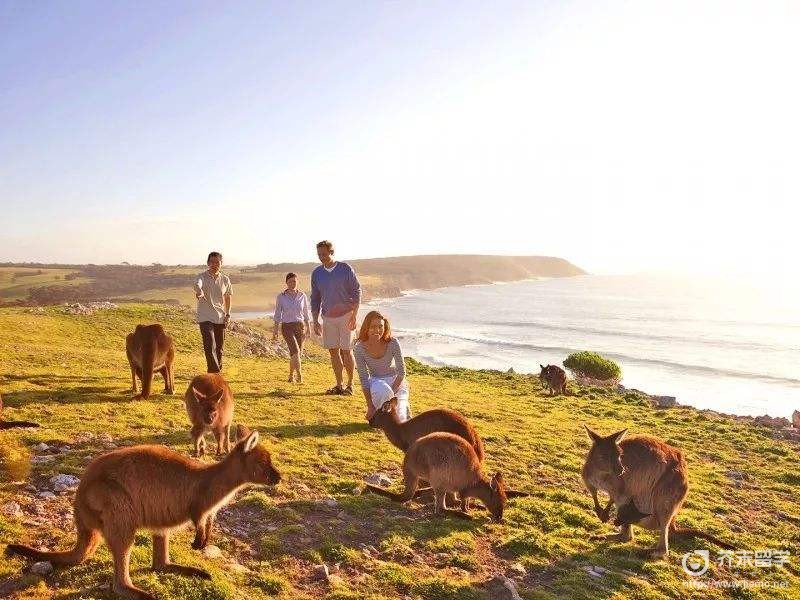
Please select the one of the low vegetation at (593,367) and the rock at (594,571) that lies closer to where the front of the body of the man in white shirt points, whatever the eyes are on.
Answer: the rock

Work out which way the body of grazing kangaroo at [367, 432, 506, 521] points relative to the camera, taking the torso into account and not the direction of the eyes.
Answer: to the viewer's right

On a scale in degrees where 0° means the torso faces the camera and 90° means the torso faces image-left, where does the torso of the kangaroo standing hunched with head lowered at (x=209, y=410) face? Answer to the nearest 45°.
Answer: approximately 0°

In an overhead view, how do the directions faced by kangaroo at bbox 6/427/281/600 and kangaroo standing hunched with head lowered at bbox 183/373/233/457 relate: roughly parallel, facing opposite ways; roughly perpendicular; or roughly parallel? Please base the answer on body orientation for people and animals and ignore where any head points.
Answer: roughly perpendicular

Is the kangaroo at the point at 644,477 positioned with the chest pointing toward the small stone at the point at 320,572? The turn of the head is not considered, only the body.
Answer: yes

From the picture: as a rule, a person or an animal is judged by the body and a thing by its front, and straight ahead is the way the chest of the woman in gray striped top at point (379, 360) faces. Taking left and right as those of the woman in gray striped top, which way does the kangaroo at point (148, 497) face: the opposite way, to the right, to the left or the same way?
to the left

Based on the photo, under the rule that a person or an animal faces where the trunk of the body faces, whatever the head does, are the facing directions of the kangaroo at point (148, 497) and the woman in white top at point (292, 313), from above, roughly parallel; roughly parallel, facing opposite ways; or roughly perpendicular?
roughly perpendicular
